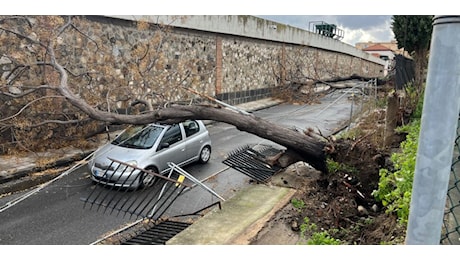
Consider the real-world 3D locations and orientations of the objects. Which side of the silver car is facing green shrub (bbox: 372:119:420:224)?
left

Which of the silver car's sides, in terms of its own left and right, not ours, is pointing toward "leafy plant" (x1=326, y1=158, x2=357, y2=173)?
left

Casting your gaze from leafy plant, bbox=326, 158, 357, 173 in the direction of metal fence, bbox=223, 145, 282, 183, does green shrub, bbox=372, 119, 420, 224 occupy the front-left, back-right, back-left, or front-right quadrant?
back-left

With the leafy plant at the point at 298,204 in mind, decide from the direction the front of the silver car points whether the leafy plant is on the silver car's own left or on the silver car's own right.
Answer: on the silver car's own left

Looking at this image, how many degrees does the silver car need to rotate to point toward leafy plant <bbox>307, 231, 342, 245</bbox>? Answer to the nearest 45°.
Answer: approximately 45° to its left

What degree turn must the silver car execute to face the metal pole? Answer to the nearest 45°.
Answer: approximately 45° to its left

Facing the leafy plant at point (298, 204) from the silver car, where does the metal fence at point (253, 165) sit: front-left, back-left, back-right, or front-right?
front-left

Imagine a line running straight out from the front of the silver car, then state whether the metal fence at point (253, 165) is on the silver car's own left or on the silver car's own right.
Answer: on the silver car's own left

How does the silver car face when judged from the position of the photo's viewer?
facing the viewer and to the left of the viewer
